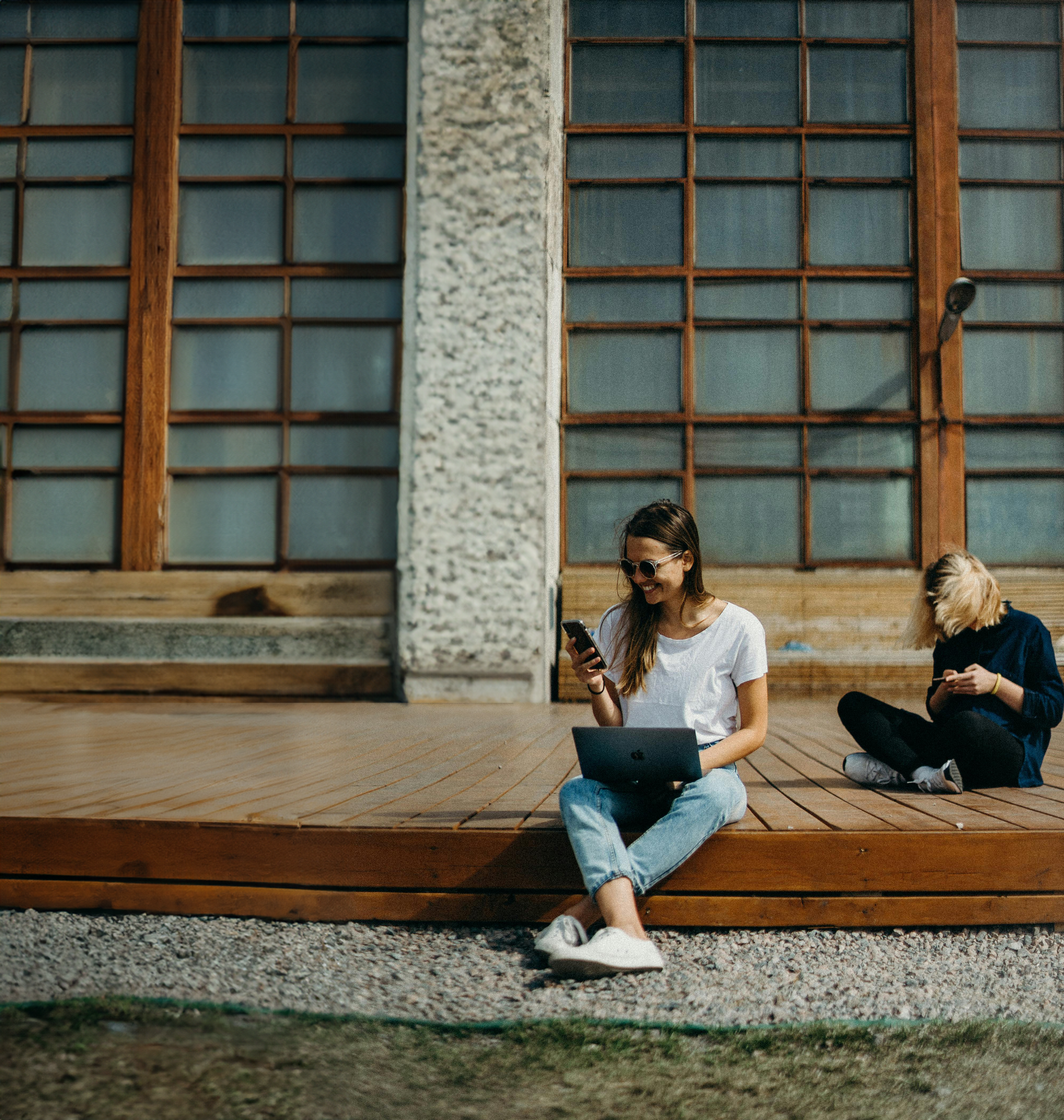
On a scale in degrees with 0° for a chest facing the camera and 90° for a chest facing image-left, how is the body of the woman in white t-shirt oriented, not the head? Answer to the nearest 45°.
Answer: approximately 45°

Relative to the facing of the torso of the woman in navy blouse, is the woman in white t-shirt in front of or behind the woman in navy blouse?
in front

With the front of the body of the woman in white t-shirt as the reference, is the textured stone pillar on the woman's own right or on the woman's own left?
on the woman's own right

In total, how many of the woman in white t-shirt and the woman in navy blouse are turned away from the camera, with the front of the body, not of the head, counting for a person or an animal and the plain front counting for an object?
0

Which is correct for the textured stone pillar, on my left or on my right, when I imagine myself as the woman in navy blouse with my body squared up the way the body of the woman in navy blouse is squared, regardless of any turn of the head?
on my right

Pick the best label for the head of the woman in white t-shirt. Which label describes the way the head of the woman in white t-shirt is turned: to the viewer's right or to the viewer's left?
to the viewer's left

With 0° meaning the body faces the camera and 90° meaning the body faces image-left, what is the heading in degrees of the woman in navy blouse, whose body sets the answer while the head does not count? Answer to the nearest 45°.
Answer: approximately 45°

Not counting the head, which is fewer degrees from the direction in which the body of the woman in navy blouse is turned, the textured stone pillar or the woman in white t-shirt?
the woman in white t-shirt
